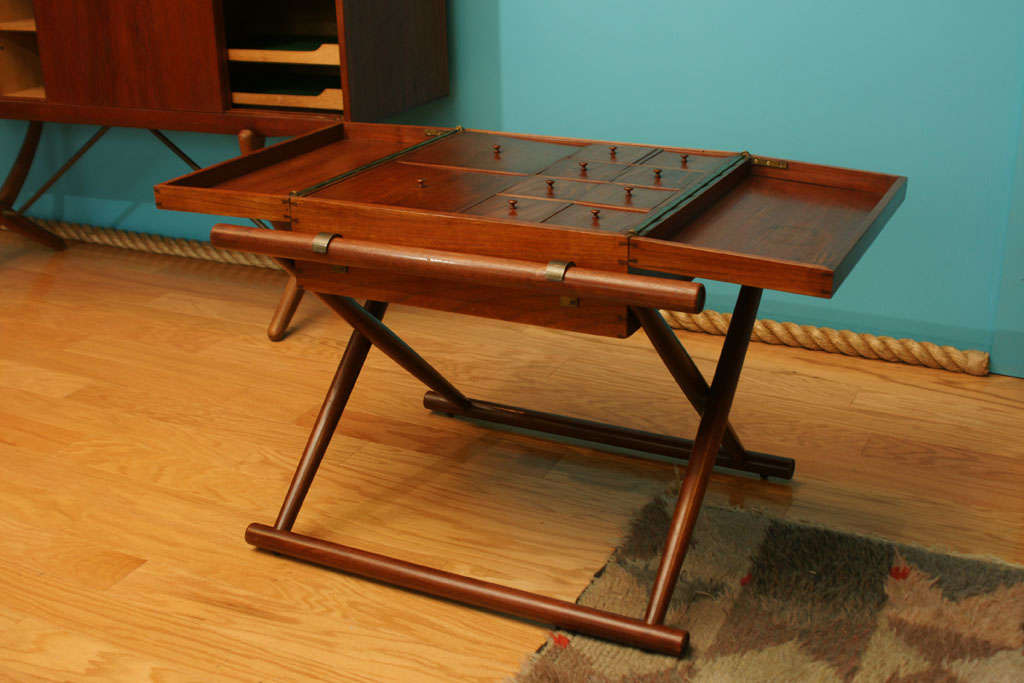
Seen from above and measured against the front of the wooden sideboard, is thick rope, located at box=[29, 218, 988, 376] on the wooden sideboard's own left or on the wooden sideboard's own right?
on the wooden sideboard's own left

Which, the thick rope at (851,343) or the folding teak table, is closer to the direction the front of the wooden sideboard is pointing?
the folding teak table

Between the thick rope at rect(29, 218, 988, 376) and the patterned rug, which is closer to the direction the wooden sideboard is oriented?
the patterned rug

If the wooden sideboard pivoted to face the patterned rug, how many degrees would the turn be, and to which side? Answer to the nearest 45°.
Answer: approximately 90° to its left

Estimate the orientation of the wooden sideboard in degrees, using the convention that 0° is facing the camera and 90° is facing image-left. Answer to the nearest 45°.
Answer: approximately 45°

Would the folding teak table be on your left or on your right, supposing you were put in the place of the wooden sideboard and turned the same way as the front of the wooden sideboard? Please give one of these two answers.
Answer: on your left
